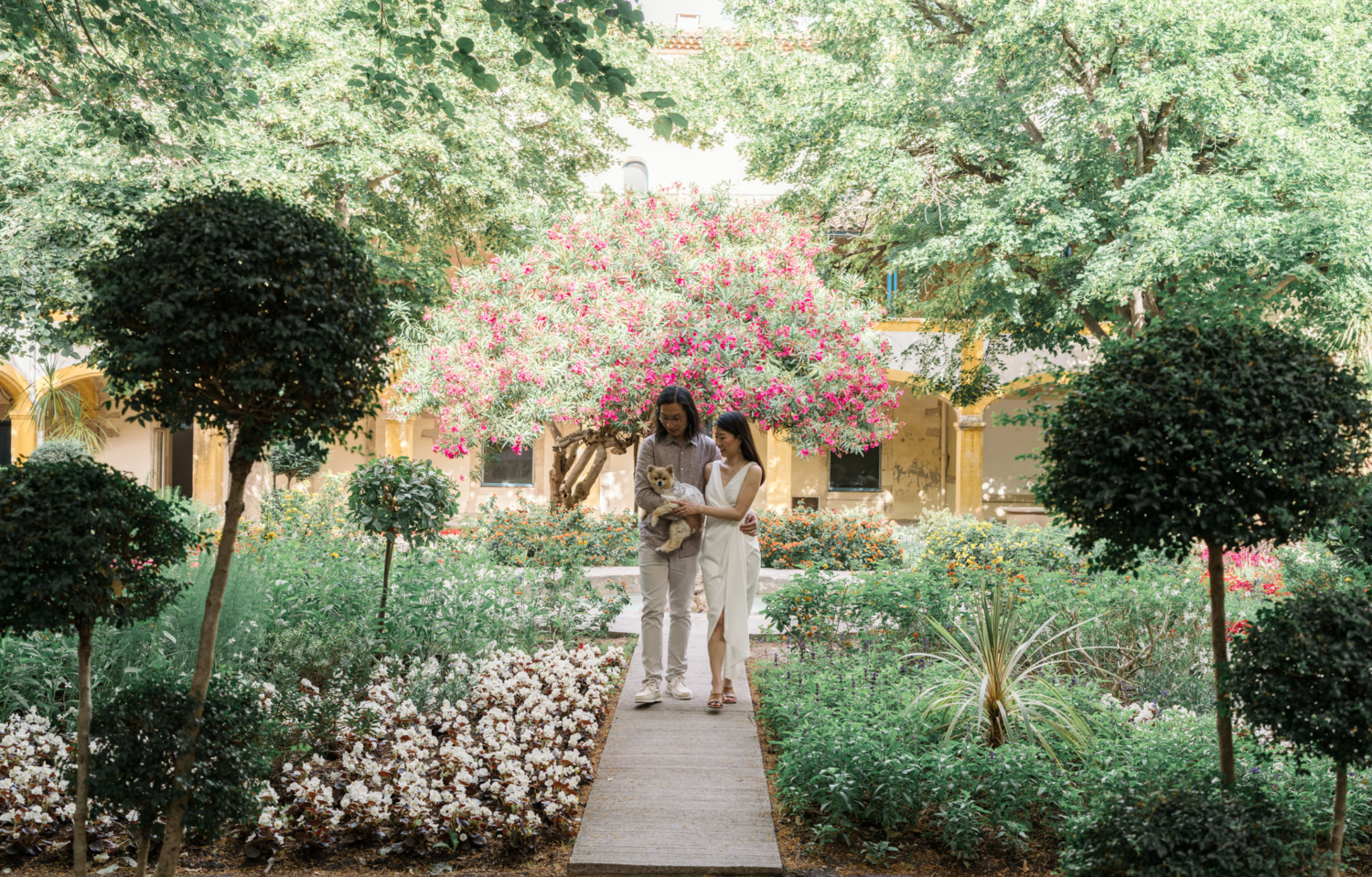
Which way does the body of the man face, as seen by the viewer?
toward the camera

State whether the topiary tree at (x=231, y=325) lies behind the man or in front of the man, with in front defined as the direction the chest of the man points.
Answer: in front

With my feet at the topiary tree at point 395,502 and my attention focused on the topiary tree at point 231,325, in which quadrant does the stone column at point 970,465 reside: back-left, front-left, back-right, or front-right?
back-left

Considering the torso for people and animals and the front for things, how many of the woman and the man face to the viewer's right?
0

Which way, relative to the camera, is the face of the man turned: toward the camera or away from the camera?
toward the camera

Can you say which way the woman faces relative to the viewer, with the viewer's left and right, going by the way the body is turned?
facing the viewer and to the left of the viewer

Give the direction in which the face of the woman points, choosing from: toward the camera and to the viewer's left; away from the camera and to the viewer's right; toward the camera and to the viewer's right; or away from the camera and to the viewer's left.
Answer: toward the camera and to the viewer's left

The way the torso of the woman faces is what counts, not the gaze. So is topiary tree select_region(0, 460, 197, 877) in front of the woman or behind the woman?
in front

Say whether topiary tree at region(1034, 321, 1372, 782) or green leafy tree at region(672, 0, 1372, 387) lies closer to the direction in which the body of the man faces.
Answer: the topiary tree

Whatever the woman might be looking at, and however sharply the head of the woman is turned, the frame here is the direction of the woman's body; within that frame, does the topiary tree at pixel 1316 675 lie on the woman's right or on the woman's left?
on the woman's left

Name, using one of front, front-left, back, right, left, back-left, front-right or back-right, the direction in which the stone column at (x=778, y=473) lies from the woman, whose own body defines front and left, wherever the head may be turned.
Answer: back-right

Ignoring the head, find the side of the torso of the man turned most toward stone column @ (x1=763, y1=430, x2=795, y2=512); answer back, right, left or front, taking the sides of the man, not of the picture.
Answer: back

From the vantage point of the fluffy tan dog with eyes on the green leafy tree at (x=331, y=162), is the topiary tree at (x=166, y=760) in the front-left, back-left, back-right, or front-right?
back-left
